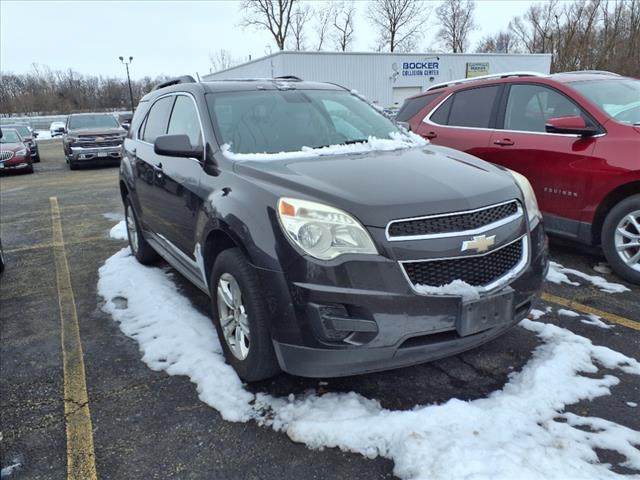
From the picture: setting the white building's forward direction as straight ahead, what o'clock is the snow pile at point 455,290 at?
The snow pile is roughly at 12 o'clock from the white building.

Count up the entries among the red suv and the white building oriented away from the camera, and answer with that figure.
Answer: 0

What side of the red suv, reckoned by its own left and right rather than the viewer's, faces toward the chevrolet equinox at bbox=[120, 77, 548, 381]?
right

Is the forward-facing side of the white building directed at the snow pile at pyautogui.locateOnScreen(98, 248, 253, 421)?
yes

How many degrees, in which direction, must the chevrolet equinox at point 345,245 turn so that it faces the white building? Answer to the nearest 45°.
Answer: approximately 135° to its left

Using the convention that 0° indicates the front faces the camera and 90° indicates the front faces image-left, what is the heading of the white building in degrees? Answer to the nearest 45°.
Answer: approximately 0°

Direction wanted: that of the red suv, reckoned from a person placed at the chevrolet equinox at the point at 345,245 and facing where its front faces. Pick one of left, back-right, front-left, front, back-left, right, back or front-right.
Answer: left

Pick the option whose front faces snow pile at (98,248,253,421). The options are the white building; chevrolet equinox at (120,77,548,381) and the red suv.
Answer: the white building

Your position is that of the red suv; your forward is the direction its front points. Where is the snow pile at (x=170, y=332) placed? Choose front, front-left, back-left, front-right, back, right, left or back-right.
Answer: right

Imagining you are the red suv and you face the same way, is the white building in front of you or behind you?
behind

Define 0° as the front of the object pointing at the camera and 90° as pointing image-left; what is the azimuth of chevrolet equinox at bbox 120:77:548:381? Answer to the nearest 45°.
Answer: approximately 315°
